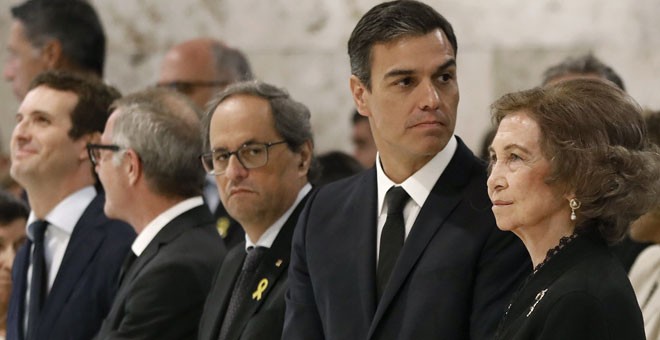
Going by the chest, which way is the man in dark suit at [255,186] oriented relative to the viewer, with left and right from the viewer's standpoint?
facing the viewer and to the left of the viewer

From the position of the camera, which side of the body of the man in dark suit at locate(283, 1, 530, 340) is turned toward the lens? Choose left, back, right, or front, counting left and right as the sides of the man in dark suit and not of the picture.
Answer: front

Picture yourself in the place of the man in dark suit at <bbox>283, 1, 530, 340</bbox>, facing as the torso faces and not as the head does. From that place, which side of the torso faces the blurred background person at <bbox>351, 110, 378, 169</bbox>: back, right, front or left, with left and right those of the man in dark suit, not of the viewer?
back

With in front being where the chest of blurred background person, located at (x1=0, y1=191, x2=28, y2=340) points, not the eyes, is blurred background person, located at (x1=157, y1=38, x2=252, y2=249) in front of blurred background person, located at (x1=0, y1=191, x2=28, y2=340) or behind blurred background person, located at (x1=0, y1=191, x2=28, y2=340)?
behind

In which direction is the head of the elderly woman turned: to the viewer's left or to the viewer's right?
to the viewer's left

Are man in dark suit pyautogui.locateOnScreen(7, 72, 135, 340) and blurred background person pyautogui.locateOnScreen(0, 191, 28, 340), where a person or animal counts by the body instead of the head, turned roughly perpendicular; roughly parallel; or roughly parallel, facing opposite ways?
roughly parallel

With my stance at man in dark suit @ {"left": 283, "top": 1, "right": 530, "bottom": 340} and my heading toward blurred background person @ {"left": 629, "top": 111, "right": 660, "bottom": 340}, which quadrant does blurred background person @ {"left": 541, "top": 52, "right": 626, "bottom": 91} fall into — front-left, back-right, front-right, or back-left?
front-left

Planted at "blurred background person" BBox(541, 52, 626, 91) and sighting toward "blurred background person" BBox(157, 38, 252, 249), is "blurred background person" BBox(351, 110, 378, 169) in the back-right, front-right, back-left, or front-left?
front-right

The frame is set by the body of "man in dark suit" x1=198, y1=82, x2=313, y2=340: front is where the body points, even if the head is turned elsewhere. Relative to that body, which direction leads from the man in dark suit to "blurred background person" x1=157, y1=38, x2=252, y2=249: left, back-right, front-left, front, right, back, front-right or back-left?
back-right

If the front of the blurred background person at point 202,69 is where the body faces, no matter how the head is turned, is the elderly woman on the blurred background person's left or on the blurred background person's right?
on the blurred background person's left

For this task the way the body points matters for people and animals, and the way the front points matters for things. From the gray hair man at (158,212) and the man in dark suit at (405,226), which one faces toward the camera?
the man in dark suit
